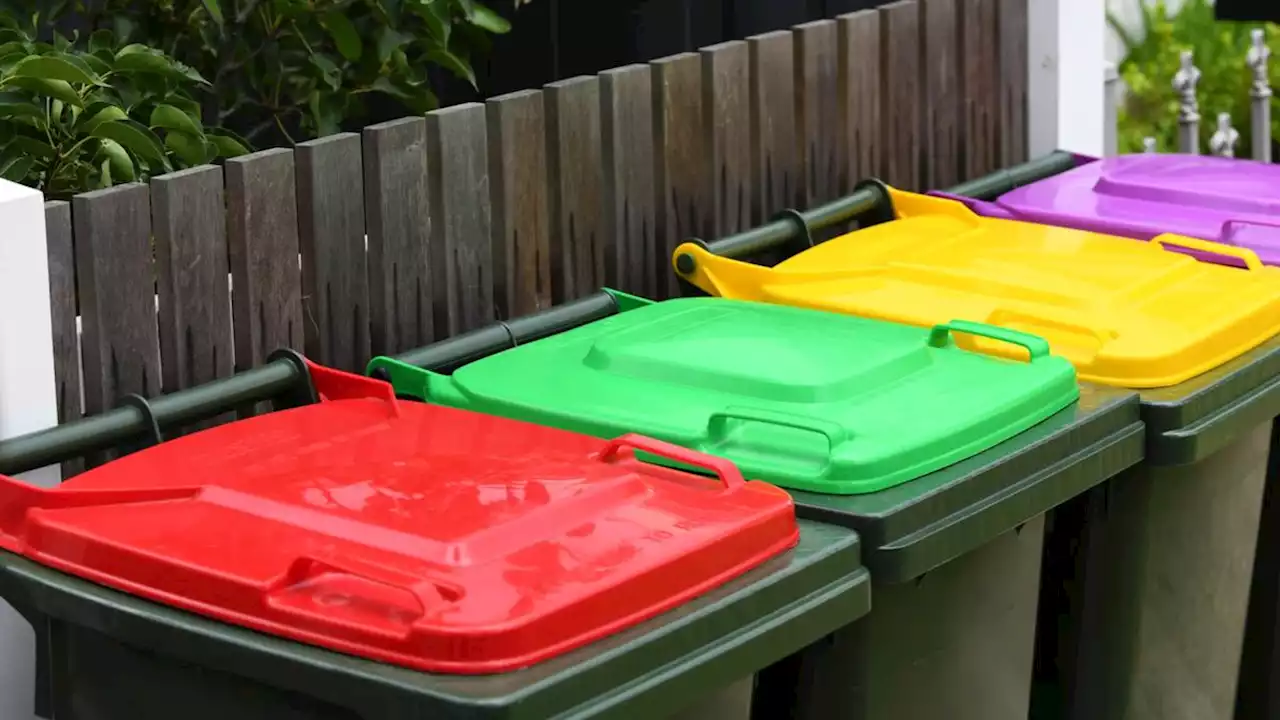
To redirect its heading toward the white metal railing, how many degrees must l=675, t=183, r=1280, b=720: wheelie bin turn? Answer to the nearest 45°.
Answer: approximately 135° to its left

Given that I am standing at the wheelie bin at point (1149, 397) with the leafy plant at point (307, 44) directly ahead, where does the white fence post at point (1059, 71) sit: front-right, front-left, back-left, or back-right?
front-right

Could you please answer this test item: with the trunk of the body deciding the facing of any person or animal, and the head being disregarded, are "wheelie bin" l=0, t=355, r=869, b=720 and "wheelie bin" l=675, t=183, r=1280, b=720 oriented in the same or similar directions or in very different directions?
same or similar directions

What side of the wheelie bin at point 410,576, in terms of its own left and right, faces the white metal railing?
left

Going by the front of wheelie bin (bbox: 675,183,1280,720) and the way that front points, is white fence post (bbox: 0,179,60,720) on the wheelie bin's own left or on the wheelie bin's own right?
on the wheelie bin's own right

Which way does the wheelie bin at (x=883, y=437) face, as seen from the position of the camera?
facing the viewer and to the right of the viewer

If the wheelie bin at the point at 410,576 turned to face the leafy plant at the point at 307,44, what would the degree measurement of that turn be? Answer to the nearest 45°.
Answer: approximately 135° to its left

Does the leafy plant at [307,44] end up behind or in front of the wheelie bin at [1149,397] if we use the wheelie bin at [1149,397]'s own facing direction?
behind

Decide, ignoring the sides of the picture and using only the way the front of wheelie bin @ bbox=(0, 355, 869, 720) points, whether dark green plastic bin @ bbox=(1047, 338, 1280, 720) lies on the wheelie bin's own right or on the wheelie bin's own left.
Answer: on the wheelie bin's own left

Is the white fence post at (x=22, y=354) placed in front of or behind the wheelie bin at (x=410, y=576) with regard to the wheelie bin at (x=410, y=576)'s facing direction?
behind

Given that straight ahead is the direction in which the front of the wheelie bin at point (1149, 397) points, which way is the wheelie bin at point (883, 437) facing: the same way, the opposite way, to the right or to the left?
the same way

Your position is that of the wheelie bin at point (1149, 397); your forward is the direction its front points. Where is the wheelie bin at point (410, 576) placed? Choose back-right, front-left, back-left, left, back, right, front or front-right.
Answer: right

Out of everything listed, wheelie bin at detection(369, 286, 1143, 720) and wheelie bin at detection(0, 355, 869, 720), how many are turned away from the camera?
0

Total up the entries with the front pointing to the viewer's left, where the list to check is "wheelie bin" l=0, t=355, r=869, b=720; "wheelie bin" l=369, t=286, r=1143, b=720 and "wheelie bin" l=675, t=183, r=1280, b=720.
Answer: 0

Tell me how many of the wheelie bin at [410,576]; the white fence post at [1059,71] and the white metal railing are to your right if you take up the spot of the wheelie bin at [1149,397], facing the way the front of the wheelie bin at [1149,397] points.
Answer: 1
